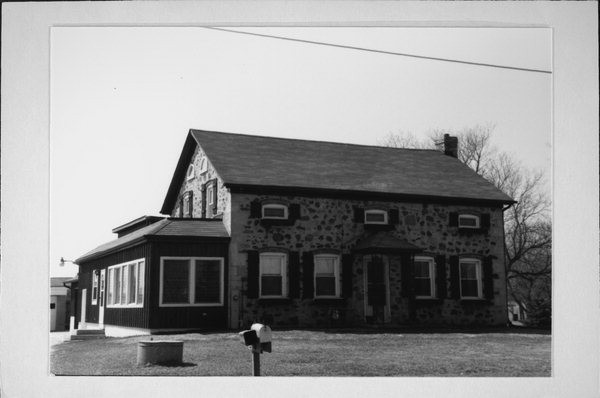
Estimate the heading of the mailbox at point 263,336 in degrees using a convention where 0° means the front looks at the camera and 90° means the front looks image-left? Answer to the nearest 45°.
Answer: approximately 315°

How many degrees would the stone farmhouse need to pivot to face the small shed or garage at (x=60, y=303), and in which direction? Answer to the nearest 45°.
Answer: approximately 135° to its right

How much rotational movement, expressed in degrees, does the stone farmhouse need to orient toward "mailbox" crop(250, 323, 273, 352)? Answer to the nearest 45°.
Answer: approximately 45° to its right

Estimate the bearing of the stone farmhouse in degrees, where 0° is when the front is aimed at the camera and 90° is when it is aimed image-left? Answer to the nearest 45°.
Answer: approximately 315°

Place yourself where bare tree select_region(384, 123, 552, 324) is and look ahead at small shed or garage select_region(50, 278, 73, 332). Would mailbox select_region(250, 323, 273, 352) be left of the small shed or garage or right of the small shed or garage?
left

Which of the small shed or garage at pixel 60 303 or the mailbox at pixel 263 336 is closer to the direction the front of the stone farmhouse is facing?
the mailbox
